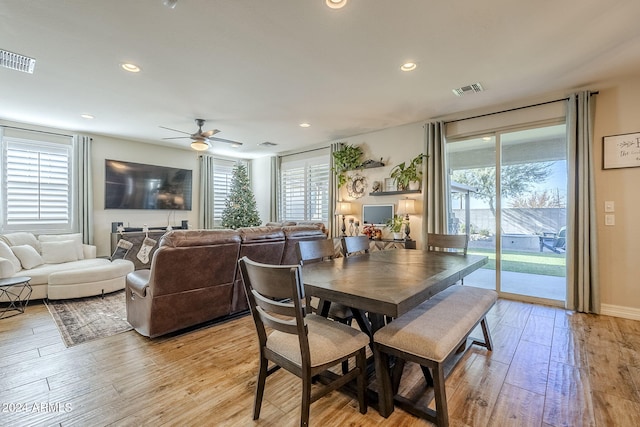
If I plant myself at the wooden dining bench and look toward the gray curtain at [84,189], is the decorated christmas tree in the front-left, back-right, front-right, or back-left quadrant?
front-right

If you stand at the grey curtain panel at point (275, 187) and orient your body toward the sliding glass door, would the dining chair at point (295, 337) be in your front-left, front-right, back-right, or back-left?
front-right

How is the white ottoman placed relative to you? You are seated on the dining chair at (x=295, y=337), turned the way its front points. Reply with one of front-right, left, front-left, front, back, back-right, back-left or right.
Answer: left

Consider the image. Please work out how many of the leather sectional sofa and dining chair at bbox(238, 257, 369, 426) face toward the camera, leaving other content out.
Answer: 0

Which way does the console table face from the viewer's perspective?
toward the camera

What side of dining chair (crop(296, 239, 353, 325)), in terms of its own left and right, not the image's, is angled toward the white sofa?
back

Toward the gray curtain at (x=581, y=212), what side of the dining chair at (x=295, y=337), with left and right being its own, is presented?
front

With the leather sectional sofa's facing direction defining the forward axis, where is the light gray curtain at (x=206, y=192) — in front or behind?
in front

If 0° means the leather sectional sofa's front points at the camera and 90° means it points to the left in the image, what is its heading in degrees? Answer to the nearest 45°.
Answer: approximately 135°

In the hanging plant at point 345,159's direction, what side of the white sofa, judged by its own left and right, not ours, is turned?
left

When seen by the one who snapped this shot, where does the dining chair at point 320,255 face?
facing the viewer and to the right of the viewer

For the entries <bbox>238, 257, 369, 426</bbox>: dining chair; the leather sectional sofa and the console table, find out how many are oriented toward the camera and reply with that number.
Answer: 1
